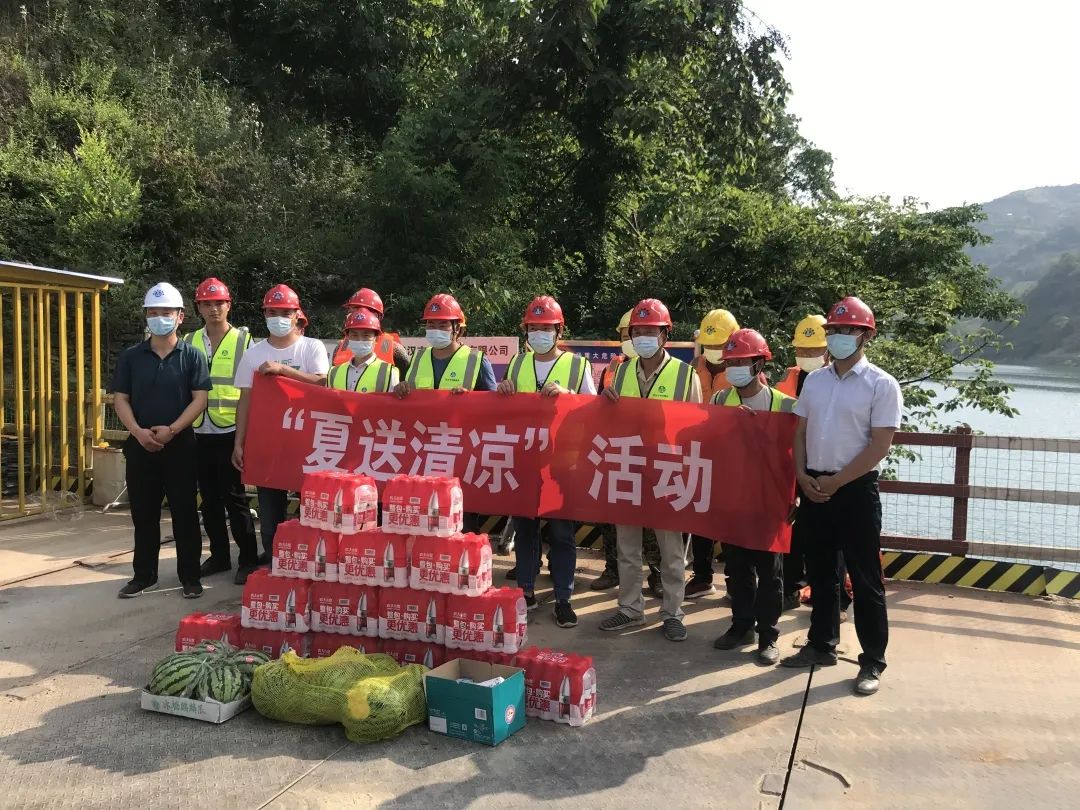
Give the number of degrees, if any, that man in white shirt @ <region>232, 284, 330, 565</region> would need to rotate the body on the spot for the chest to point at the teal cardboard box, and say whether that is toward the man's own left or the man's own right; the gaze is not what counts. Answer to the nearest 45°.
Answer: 0° — they already face it

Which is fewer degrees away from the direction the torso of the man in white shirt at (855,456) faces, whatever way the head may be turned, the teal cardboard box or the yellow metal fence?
the teal cardboard box

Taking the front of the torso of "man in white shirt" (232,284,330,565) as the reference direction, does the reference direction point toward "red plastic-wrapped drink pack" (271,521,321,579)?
yes

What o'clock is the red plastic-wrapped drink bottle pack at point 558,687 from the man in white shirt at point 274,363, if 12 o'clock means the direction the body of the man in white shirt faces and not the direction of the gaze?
The red plastic-wrapped drink bottle pack is roughly at 11 o'clock from the man in white shirt.

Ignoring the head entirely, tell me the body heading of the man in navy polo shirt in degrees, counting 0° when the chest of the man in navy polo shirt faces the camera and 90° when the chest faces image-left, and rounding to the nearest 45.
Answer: approximately 0°

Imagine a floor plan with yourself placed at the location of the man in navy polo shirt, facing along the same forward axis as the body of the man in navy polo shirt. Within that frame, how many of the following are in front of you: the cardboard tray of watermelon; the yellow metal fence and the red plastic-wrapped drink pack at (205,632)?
2

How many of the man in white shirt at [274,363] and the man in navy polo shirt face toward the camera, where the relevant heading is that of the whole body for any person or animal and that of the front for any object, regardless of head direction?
2

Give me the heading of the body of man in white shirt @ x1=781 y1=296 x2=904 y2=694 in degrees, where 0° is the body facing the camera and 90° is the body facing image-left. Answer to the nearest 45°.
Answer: approximately 45°

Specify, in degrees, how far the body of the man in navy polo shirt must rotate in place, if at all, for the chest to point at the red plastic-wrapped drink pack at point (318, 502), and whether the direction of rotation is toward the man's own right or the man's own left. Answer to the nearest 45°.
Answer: approximately 45° to the man's own left
